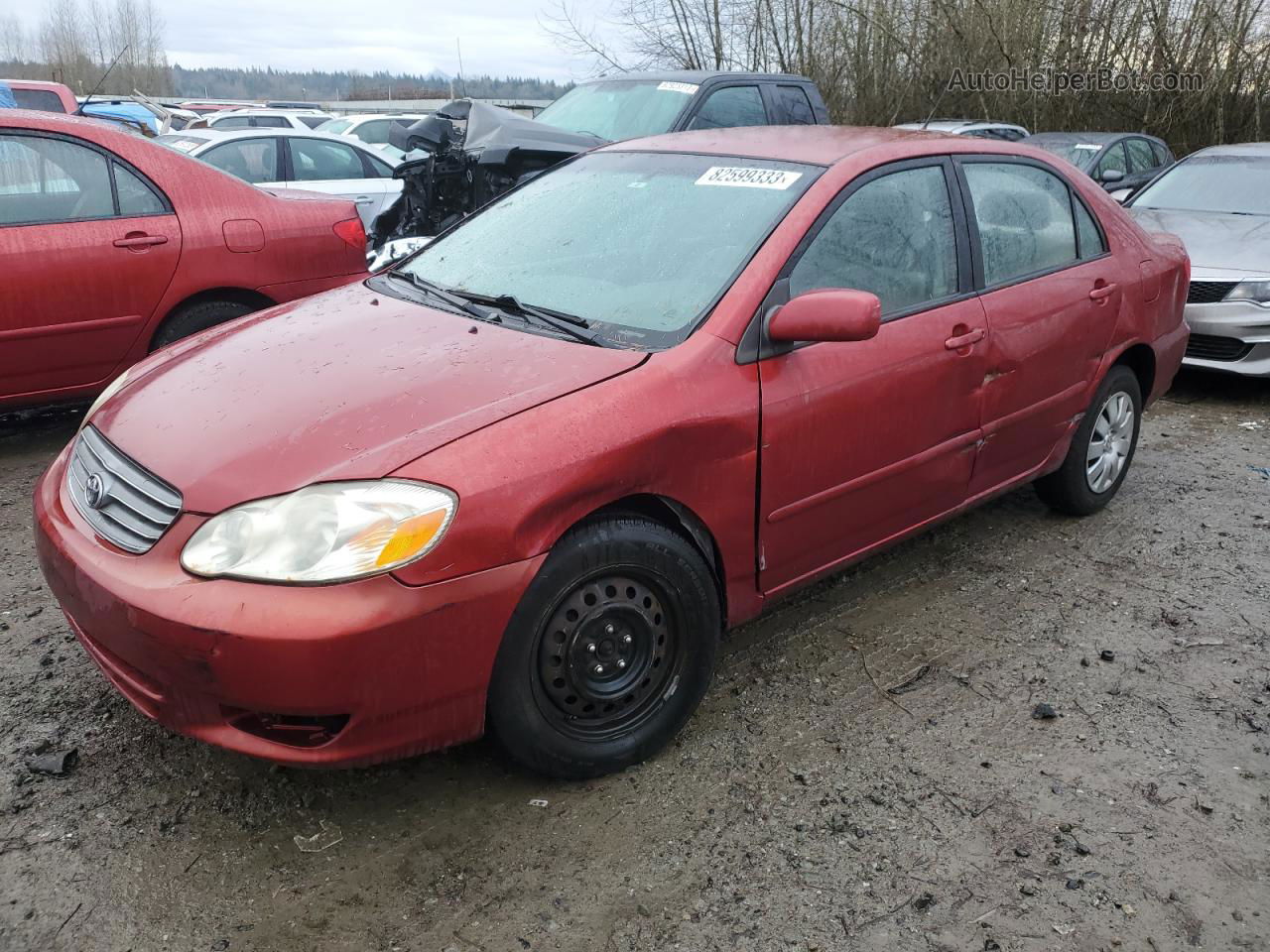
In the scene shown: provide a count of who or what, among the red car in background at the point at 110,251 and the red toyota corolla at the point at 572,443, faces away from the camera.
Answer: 0

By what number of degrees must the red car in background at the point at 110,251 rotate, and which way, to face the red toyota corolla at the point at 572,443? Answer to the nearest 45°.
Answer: approximately 90° to its left

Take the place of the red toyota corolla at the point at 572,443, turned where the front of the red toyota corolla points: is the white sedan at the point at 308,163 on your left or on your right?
on your right

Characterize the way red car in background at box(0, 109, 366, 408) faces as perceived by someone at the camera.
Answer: facing to the left of the viewer

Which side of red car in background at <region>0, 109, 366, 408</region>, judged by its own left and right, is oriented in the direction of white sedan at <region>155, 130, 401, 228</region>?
right

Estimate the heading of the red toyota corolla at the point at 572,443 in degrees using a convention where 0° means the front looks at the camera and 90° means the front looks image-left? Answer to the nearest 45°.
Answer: approximately 45°

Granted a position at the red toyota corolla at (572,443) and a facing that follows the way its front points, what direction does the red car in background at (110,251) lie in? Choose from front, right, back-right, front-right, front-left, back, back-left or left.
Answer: right
